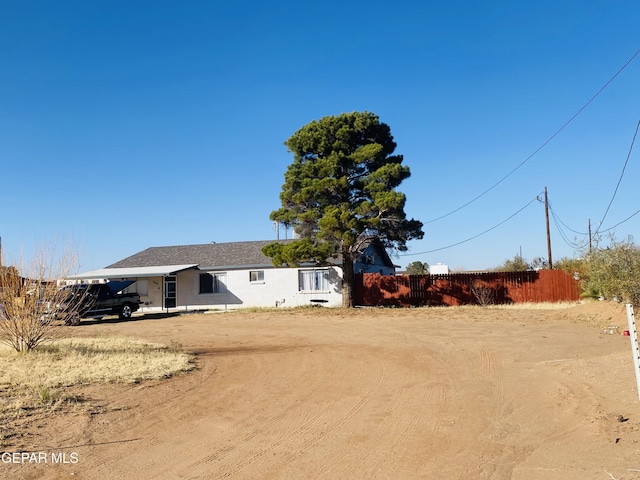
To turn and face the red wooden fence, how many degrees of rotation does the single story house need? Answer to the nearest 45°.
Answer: approximately 90° to its left

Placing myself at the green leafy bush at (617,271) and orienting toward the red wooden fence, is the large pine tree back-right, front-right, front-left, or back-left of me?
front-left

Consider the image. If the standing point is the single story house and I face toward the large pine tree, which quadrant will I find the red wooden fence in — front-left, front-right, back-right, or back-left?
front-left

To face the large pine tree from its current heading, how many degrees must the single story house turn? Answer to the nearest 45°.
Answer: approximately 45° to its left

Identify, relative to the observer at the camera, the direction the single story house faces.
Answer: facing the viewer

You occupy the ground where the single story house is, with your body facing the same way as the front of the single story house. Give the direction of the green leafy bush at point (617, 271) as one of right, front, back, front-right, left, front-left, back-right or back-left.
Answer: front-left
